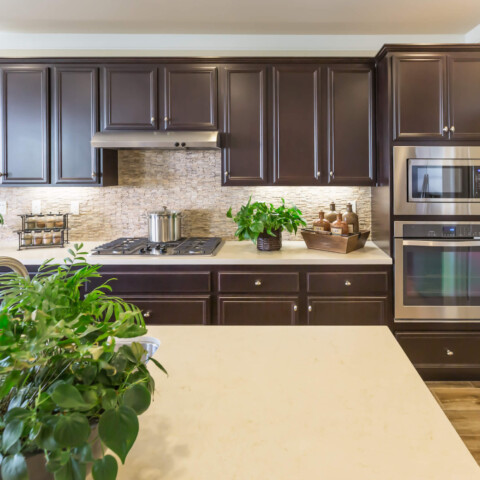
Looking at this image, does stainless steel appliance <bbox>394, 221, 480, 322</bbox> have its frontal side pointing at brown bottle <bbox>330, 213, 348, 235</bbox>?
no

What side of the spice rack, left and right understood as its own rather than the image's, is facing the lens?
front

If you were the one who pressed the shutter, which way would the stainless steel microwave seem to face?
facing the viewer

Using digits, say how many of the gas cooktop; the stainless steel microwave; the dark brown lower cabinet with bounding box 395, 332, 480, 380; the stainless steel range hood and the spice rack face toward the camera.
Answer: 5

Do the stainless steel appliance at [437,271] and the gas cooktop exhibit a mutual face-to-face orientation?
no

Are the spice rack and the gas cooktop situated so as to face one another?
no

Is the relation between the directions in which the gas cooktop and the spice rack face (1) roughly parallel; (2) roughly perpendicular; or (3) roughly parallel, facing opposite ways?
roughly parallel

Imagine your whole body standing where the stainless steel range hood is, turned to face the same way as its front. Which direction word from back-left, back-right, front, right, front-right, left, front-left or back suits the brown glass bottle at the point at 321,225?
left

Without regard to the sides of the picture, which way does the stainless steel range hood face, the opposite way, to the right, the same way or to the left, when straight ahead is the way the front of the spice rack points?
the same way

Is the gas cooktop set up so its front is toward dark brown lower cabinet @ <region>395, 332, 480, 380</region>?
no

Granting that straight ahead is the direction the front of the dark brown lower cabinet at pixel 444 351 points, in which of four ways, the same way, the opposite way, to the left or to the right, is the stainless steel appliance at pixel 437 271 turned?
the same way

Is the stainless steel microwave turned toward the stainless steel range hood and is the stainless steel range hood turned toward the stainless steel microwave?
no

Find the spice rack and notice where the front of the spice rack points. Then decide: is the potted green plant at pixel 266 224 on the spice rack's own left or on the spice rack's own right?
on the spice rack's own left

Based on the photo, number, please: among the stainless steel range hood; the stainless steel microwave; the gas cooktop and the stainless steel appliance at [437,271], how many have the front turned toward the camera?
4

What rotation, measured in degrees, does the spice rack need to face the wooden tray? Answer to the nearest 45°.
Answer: approximately 45° to its left

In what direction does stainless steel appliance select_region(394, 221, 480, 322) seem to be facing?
toward the camera

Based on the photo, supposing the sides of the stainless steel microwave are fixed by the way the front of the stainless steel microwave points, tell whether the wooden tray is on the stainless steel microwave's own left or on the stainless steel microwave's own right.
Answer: on the stainless steel microwave's own right

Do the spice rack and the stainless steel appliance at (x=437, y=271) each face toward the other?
no

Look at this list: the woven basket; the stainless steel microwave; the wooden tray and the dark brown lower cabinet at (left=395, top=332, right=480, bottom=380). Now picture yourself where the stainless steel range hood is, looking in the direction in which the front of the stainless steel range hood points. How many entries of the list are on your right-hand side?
0

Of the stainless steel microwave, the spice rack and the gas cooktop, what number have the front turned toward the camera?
3
